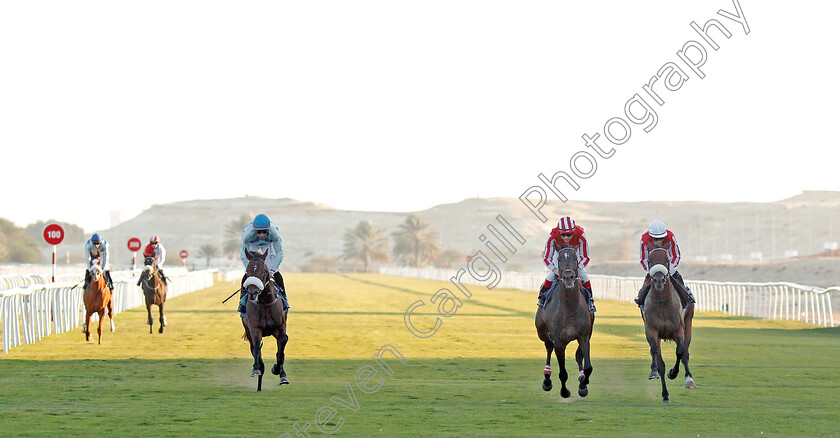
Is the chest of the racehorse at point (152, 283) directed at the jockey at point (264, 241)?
yes

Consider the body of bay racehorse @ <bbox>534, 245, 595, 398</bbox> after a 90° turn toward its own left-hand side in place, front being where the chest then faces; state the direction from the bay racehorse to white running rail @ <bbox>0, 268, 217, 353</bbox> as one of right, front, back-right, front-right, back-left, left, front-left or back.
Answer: back-left

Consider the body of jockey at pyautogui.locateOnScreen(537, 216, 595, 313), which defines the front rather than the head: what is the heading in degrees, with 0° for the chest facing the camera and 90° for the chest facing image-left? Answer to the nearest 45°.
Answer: approximately 0°

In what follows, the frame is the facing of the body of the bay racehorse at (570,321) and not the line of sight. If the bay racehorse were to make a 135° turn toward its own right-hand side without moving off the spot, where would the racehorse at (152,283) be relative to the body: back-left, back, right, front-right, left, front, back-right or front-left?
front

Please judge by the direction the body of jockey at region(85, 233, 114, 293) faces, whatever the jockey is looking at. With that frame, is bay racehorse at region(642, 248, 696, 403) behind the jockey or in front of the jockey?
in front

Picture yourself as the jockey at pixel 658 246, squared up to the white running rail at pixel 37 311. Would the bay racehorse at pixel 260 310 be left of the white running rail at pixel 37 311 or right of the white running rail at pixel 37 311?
left
